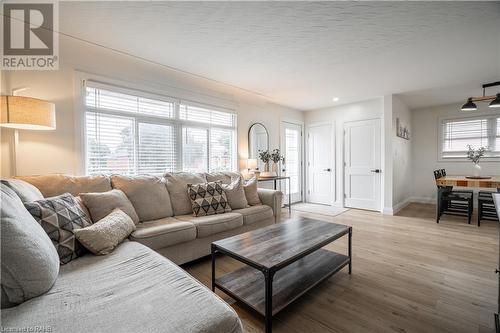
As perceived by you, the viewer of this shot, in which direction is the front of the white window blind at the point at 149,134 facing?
facing the viewer and to the right of the viewer

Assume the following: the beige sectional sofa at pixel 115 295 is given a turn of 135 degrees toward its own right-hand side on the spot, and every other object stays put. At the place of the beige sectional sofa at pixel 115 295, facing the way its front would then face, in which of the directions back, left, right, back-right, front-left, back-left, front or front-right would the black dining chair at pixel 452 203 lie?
back

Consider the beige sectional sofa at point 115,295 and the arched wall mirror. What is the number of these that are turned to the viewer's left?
0

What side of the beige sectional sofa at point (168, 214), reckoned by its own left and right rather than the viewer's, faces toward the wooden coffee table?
front

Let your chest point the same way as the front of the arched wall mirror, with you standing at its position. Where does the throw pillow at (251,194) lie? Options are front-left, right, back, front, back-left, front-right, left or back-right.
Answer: front-right

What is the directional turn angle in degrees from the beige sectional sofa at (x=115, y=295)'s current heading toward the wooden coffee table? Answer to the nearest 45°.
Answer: approximately 45° to its left

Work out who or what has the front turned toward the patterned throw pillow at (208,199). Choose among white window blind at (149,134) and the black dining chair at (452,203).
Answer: the white window blind

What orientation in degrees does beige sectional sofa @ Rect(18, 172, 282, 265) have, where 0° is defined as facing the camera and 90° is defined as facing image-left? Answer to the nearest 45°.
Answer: approximately 315°

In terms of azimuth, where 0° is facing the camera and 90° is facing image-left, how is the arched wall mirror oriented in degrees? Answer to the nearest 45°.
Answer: approximately 315°
